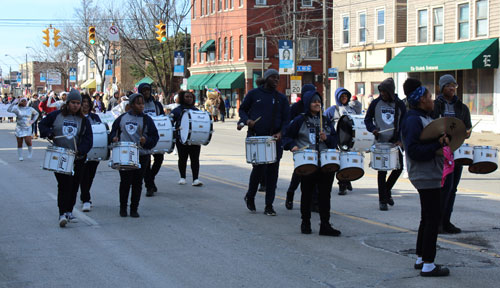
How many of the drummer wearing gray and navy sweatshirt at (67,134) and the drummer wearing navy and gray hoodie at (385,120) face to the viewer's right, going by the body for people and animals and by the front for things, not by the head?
0

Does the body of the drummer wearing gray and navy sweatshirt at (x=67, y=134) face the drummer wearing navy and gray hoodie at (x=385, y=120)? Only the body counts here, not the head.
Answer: no

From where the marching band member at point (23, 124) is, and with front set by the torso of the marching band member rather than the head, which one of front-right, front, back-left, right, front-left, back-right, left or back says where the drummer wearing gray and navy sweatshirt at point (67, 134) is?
front

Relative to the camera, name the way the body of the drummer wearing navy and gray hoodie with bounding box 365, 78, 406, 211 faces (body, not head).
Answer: toward the camera

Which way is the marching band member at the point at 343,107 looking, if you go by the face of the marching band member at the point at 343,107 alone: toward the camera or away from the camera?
toward the camera

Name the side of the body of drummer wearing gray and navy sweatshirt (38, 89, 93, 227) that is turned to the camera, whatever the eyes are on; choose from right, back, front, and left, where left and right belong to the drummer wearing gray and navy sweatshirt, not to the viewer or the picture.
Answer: front

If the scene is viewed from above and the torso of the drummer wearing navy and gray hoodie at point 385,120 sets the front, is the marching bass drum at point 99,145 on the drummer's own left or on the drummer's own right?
on the drummer's own right

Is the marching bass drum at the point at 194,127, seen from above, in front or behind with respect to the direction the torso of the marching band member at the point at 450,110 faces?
behind

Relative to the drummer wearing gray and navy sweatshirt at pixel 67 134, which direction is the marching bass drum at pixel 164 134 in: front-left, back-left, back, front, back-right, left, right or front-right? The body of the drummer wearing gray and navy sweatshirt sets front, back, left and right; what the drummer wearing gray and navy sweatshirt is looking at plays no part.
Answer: back-left

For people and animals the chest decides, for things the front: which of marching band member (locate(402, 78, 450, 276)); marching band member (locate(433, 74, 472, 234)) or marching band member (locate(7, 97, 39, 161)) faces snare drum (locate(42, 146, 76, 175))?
marching band member (locate(7, 97, 39, 161))

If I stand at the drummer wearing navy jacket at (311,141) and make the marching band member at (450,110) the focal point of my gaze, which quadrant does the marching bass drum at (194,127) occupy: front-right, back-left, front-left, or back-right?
back-left

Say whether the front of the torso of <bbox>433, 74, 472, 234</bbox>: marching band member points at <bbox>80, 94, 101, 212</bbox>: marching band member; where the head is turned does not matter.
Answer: no

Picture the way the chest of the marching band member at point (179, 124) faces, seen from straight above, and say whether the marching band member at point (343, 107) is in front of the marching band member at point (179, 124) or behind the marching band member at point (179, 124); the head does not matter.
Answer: in front

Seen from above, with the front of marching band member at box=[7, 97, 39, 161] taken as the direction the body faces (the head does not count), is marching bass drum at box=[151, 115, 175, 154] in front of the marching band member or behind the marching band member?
in front

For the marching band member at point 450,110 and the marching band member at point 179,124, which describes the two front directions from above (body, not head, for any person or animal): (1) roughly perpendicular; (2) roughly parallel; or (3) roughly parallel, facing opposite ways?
roughly parallel

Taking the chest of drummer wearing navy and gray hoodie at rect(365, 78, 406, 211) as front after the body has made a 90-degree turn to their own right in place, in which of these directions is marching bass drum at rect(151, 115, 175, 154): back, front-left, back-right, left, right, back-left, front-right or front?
front

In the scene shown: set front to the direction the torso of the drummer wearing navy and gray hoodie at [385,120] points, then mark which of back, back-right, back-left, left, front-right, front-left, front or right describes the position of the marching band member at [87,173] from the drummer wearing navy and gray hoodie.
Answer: right
